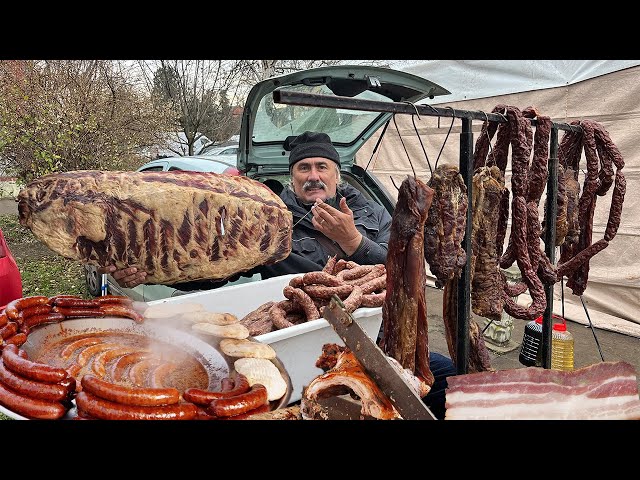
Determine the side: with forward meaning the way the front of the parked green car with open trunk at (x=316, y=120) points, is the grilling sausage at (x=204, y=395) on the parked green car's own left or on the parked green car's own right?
on the parked green car's own left

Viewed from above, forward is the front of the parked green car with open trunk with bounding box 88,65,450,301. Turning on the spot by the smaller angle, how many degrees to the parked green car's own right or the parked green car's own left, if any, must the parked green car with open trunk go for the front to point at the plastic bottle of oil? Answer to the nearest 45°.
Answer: approximately 180°

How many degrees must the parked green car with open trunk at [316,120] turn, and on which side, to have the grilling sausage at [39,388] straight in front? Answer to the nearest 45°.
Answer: approximately 135° to its left

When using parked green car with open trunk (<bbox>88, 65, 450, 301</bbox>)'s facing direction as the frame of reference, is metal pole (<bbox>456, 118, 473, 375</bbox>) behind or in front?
behind

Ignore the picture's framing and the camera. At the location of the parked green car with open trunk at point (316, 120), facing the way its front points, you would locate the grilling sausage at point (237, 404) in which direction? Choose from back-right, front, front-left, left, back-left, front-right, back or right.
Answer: back-left

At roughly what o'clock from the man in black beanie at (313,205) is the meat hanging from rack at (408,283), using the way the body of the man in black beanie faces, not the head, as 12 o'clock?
The meat hanging from rack is roughly at 12 o'clock from the man in black beanie.

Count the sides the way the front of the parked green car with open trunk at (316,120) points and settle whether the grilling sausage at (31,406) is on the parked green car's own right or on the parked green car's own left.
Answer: on the parked green car's own left

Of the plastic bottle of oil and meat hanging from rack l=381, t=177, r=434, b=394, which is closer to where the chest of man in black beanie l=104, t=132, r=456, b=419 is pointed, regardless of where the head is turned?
the meat hanging from rack

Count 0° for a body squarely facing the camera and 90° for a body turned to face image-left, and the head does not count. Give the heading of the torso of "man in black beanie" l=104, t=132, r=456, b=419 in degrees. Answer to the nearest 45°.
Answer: approximately 0°

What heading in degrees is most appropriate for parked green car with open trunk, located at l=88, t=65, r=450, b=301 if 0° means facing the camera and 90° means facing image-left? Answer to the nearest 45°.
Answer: approximately 135°
